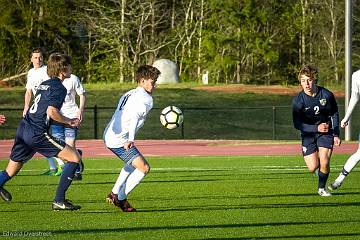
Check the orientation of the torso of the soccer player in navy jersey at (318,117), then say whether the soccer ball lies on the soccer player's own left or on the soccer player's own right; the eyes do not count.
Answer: on the soccer player's own right

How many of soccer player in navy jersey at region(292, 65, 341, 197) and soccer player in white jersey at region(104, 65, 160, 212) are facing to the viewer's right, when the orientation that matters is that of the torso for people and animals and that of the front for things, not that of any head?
1

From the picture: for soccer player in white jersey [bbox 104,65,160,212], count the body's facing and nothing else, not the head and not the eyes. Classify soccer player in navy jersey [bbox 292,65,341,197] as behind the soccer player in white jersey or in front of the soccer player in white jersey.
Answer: in front

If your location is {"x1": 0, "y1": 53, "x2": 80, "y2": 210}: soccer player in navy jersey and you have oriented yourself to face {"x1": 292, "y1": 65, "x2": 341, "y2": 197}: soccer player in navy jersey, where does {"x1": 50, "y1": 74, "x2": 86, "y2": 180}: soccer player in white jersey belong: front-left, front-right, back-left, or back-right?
front-left

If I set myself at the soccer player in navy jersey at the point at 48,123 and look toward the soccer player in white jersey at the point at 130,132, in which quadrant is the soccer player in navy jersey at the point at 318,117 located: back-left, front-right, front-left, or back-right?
front-left

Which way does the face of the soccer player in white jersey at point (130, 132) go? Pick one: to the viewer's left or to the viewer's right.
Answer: to the viewer's right

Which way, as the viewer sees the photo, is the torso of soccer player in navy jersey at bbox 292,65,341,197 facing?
toward the camera

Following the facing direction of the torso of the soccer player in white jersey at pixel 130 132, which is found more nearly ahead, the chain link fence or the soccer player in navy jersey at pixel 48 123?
the chain link fence
